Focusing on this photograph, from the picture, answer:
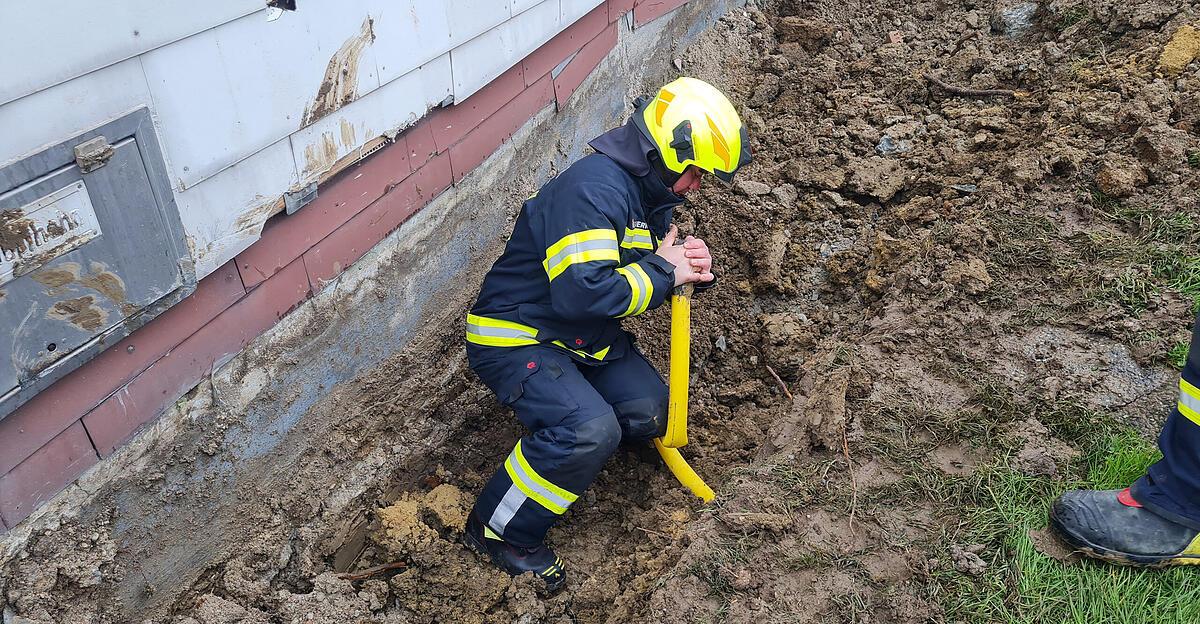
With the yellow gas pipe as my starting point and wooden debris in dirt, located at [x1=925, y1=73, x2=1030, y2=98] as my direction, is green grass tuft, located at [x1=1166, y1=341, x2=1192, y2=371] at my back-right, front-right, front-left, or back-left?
front-right

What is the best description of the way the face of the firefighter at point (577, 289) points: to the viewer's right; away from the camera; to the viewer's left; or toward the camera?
to the viewer's right

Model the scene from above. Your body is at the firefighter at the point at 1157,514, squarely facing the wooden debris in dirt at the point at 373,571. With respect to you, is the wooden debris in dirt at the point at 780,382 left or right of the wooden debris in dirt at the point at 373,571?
right

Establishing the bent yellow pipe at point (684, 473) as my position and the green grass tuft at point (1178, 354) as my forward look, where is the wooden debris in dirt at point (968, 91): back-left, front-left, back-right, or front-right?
front-left
